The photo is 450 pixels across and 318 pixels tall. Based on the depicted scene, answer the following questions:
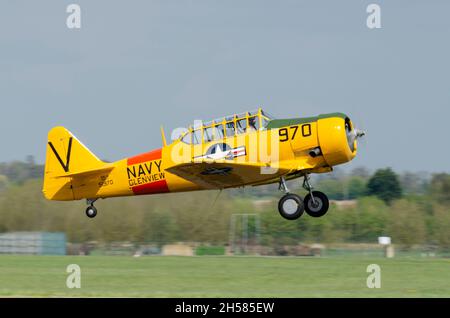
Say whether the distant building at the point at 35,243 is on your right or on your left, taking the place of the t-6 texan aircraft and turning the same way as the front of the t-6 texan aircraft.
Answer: on your left

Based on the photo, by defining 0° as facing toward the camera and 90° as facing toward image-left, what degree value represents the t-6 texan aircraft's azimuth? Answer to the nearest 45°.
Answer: approximately 270°
